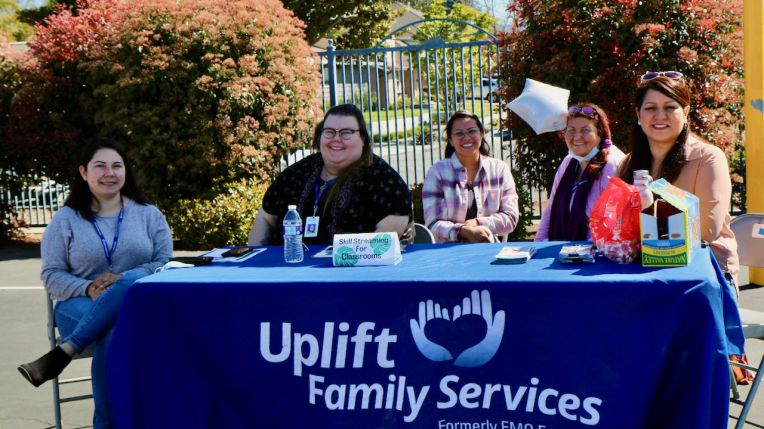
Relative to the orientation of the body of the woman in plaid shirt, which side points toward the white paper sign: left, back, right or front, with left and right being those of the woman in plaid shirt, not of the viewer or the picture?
front

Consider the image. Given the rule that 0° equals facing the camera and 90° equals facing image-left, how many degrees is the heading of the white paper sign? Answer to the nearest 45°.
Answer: approximately 0°

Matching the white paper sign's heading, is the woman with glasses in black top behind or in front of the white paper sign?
behind

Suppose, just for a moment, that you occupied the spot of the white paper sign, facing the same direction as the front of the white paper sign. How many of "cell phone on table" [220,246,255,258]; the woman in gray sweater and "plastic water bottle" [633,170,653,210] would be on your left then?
1

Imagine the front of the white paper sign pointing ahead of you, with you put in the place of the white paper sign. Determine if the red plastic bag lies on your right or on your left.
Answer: on your left

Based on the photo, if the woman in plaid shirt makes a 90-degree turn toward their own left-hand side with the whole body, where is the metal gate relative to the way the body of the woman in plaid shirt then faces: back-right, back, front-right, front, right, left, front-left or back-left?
left

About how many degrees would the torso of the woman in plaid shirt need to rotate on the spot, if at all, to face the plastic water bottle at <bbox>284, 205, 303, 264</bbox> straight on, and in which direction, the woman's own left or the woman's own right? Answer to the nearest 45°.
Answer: approximately 45° to the woman's own right

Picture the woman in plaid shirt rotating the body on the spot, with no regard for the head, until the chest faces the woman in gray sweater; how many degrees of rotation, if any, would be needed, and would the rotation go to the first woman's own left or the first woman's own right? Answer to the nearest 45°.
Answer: approximately 45° to the first woman's own right

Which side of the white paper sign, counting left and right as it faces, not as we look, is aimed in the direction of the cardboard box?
left

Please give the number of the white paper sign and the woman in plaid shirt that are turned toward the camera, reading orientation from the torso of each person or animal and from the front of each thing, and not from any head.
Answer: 2

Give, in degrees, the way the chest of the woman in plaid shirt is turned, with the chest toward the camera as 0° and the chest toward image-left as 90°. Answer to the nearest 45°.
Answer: approximately 0°
